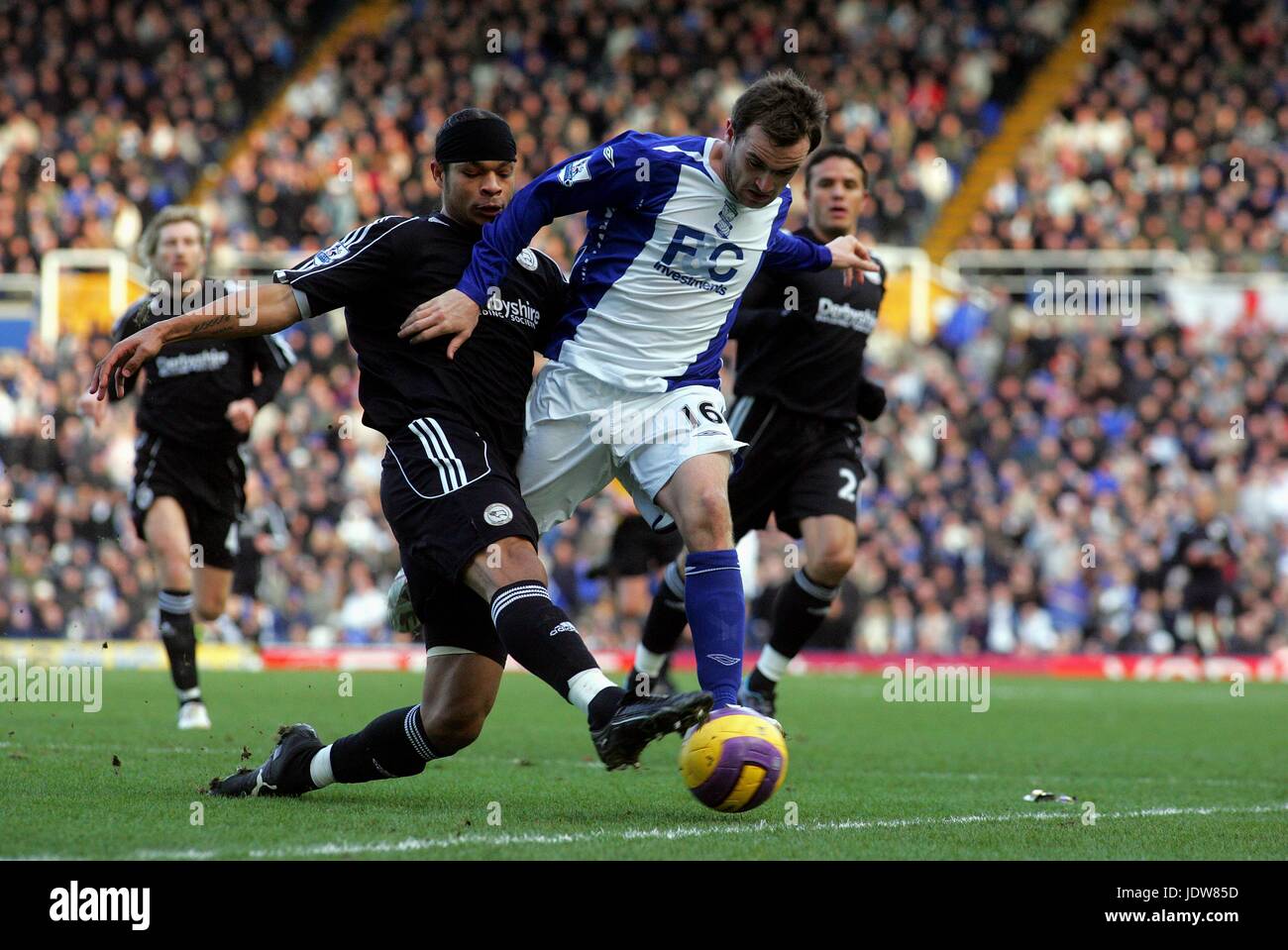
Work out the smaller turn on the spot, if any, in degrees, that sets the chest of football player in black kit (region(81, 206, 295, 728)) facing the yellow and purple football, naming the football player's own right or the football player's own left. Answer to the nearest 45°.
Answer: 0° — they already face it

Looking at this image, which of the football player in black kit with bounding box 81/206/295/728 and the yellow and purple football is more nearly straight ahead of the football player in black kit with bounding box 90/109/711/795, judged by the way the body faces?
the yellow and purple football

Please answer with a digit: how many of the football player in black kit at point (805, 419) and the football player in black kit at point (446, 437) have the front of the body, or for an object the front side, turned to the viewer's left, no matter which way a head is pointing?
0

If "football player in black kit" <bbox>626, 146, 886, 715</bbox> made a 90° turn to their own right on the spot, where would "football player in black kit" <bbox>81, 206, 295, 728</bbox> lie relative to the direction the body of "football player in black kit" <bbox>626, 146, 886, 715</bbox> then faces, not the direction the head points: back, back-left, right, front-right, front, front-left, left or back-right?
front-right

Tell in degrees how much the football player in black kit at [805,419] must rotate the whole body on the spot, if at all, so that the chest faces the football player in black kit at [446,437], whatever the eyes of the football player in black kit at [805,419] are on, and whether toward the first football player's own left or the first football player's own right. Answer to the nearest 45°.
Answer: approximately 45° to the first football player's own right

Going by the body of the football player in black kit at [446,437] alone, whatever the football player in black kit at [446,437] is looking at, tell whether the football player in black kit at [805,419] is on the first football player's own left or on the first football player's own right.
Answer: on the first football player's own left

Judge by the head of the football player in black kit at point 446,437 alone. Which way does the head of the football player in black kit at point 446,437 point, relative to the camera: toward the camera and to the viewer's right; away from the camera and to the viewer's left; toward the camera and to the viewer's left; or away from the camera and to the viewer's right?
toward the camera and to the viewer's right

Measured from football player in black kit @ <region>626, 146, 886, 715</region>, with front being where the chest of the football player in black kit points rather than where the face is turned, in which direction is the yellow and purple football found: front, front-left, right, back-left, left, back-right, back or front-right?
front-right
